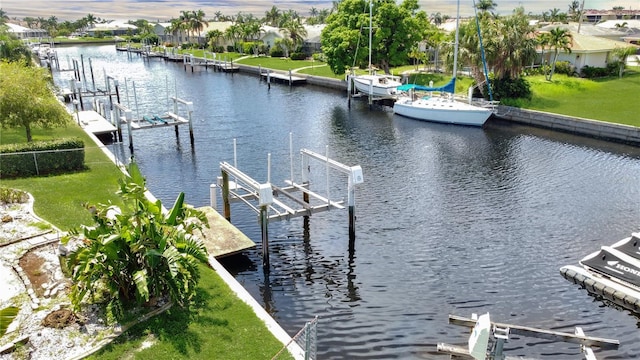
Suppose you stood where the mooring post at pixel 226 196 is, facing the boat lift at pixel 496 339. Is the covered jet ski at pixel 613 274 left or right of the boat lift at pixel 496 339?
left

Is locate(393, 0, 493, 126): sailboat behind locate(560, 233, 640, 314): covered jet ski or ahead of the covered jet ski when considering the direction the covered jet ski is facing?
ahead

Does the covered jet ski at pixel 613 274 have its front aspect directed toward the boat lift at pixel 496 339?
no

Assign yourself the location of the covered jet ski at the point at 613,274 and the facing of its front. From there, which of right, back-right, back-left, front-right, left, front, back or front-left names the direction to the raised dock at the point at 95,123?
front-left

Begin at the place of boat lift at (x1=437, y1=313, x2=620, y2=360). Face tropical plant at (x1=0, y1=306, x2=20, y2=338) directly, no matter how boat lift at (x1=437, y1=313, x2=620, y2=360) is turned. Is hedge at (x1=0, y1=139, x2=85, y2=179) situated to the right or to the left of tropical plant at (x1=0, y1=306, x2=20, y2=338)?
right

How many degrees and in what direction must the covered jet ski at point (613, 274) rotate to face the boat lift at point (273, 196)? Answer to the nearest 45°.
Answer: approximately 45° to its left

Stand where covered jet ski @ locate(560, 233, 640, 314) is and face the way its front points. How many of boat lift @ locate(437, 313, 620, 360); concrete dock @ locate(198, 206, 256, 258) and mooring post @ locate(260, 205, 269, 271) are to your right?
0

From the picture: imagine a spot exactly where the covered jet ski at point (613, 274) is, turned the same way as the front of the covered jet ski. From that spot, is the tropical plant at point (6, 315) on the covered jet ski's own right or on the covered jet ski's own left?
on the covered jet ski's own left

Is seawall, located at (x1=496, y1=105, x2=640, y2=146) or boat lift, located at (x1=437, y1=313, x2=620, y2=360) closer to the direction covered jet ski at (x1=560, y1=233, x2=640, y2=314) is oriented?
the seawall

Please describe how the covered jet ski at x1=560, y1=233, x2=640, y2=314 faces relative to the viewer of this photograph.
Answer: facing away from the viewer and to the left of the viewer
